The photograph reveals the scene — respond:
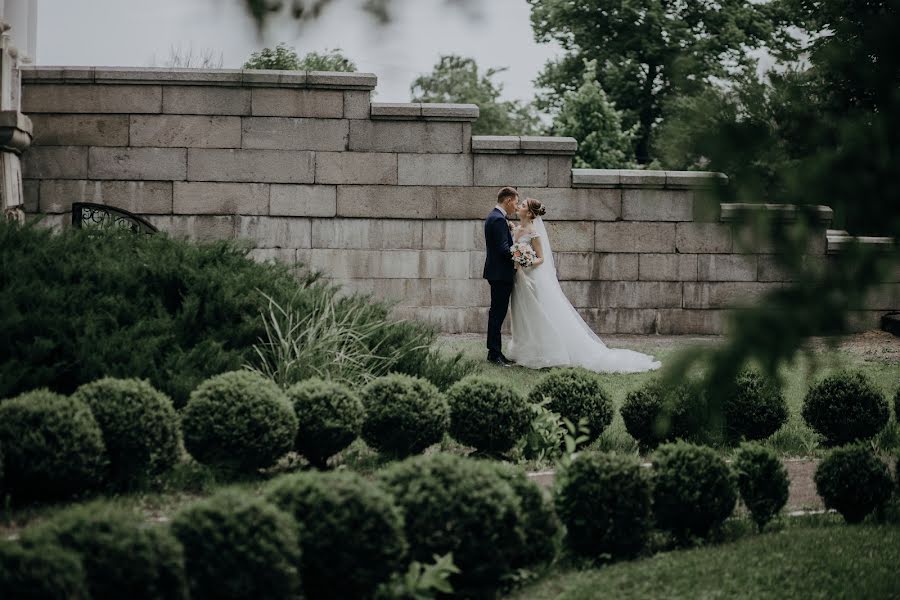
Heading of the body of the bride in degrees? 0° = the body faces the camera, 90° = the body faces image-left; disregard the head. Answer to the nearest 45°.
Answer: approximately 90°

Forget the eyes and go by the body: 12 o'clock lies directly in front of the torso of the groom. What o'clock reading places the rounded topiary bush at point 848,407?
The rounded topiary bush is roughly at 2 o'clock from the groom.

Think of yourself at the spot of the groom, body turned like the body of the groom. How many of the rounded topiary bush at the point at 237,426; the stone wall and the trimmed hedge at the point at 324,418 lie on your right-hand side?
2

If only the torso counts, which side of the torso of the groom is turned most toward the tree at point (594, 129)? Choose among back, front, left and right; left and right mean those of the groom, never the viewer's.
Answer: left

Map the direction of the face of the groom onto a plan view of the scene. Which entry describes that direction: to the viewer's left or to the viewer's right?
to the viewer's right

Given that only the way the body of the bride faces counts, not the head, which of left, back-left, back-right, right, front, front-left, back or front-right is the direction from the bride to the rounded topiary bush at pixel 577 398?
left

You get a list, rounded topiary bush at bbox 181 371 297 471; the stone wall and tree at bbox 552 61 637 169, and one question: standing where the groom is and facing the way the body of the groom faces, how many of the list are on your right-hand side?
1

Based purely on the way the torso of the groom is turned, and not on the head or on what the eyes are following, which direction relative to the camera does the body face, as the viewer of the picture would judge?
to the viewer's right

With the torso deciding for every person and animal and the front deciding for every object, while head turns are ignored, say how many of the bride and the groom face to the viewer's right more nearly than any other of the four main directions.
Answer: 1

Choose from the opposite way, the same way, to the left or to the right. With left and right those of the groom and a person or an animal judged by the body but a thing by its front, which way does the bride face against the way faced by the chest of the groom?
the opposite way

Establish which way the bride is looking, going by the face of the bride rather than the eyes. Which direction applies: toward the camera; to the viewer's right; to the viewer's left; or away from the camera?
to the viewer's left

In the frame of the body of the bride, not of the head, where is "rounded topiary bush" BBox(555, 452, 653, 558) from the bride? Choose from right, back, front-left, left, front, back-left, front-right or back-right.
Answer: left

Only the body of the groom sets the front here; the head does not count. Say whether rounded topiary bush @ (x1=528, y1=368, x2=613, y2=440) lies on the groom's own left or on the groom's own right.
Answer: on the groom's own right

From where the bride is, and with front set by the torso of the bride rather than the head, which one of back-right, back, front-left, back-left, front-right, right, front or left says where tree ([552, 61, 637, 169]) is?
right

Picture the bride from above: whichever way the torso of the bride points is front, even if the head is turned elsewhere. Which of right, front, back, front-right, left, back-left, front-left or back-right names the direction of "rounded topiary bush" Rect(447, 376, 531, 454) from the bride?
left
